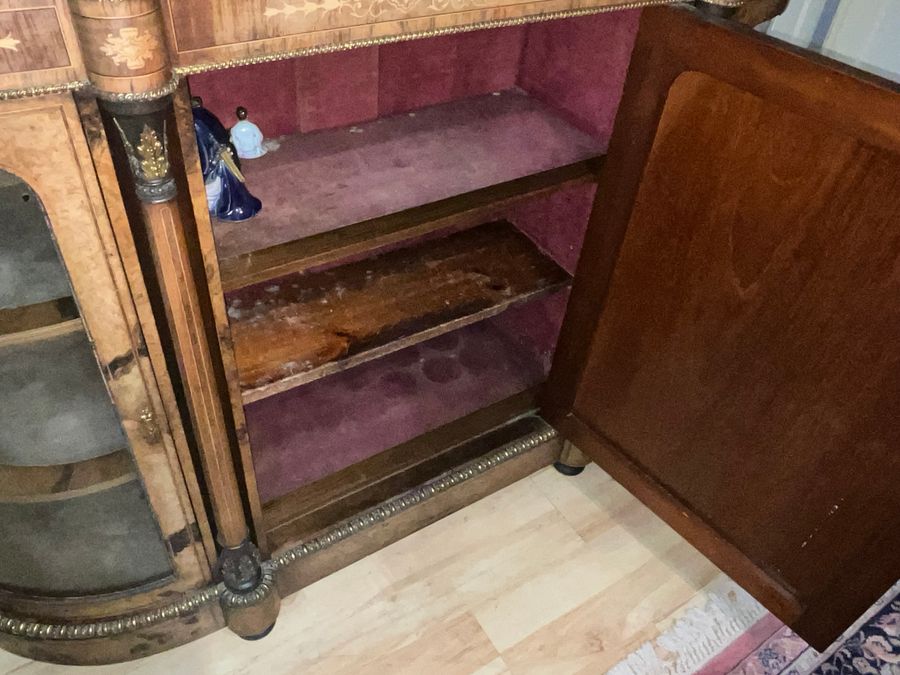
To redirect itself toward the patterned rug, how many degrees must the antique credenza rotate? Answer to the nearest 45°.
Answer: approximately 45° to its left
